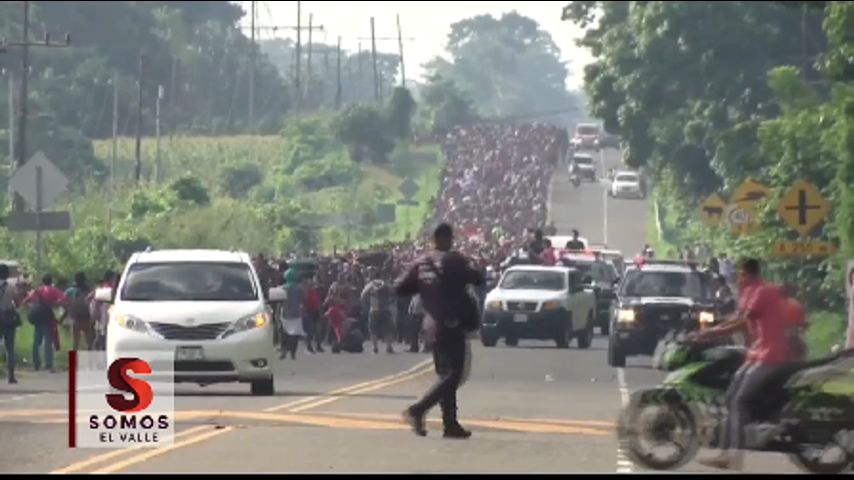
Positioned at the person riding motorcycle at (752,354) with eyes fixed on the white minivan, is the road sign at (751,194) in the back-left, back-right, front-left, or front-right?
front-right

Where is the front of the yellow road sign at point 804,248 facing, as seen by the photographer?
facing the viewer

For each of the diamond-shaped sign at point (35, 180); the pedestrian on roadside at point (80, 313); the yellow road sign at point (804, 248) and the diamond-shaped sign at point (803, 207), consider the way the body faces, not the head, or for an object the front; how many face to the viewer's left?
0

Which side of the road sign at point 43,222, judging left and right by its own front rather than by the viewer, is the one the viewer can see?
back

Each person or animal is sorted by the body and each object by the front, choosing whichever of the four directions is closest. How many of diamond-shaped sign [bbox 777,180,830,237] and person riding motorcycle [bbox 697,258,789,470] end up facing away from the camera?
0

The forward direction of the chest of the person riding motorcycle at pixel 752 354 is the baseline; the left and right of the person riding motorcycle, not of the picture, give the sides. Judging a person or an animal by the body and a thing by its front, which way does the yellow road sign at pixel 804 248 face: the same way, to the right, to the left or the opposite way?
to the left

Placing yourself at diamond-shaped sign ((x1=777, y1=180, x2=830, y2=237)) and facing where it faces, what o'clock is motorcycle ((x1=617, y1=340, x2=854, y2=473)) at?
The motorcycle is roughly at 12 o'clock from the diamond-shaped sign.

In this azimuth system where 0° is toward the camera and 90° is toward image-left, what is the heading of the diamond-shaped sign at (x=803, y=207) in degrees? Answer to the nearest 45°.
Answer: approximately 0°

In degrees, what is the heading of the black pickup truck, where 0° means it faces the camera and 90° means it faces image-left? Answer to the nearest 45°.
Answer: approximately 0°

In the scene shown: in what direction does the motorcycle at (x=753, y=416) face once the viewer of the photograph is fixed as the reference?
facing to the left of the viewer

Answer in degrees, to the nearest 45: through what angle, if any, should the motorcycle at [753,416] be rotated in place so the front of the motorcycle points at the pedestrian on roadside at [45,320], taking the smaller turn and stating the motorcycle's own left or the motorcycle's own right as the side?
approximately 45° to the motorcycle's own right

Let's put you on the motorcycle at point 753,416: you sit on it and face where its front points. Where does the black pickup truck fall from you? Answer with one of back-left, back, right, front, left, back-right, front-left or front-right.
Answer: right

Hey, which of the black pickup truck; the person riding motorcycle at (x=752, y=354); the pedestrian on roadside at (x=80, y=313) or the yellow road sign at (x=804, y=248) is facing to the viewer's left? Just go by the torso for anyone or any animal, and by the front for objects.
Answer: the person riding motorcycle
